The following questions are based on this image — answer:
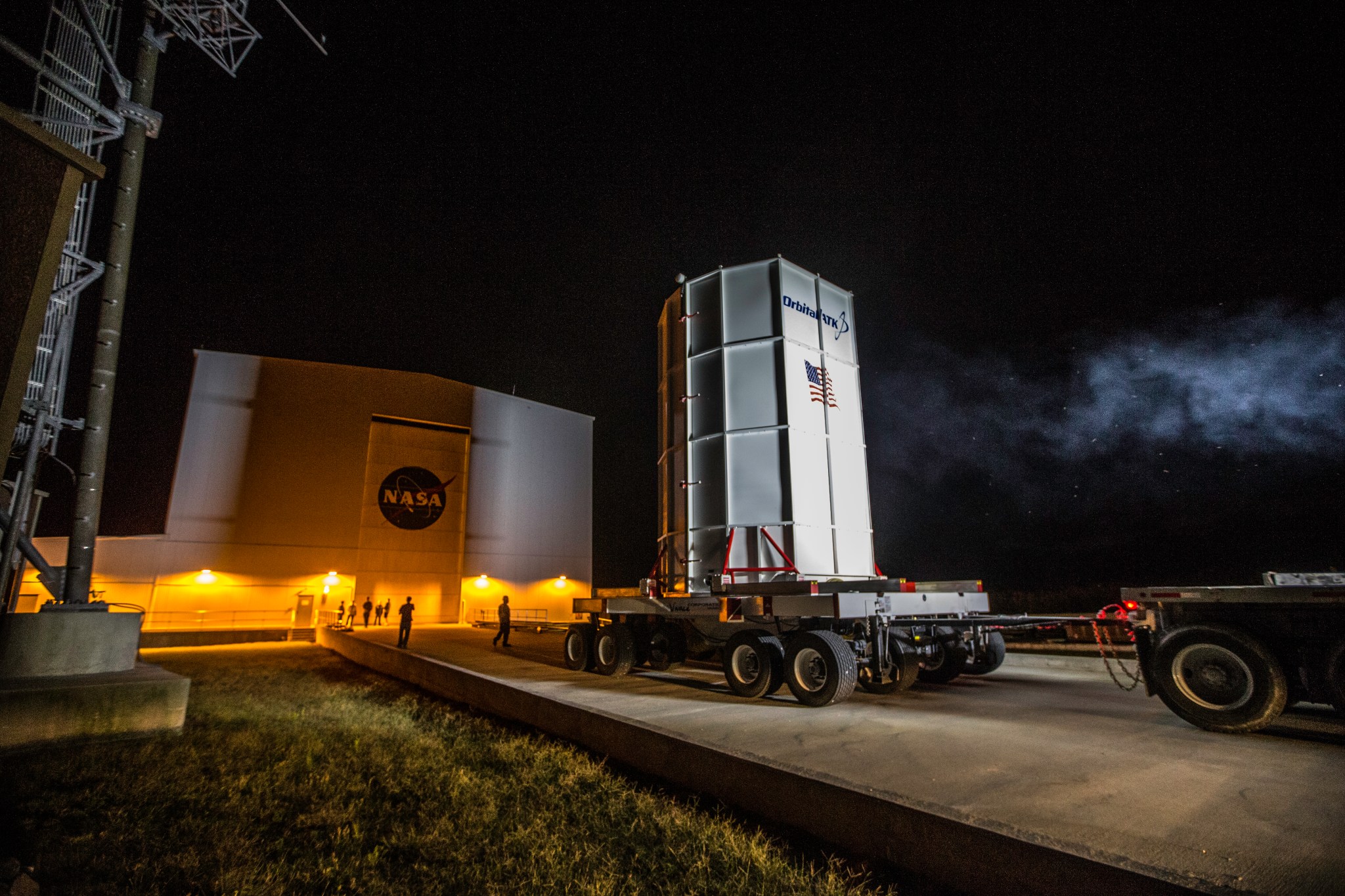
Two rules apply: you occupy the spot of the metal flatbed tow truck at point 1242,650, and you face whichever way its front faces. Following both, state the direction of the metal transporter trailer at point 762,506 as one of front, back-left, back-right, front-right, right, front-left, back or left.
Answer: back

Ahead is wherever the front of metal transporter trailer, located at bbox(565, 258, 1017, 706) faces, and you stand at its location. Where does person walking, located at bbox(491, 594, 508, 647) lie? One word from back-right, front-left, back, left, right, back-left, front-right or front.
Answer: back

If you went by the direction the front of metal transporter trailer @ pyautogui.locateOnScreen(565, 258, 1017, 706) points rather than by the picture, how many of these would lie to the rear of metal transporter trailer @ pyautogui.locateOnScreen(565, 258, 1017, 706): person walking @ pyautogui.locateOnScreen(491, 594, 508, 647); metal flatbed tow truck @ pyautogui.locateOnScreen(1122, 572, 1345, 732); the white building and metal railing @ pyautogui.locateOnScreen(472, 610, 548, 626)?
3

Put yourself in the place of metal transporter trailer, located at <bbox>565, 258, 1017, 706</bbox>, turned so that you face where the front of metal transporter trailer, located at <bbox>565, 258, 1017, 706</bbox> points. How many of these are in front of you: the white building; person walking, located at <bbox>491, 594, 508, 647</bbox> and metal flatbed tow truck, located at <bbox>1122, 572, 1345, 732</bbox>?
1

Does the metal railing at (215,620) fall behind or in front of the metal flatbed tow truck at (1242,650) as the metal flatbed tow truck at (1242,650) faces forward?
behind

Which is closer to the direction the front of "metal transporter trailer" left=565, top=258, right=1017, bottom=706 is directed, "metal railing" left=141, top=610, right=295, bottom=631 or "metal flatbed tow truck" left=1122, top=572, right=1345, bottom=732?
the metal flatbed tow truck

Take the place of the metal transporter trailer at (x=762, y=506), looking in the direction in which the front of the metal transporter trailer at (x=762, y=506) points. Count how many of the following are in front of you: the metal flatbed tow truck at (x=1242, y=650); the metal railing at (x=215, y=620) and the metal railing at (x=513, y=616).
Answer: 1

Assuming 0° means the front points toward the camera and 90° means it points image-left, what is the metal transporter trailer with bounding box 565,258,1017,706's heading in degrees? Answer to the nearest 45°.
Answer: approximately 315°

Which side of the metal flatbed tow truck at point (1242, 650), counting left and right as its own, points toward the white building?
back

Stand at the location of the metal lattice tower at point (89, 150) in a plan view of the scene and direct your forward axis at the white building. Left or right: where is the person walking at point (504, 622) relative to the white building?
right

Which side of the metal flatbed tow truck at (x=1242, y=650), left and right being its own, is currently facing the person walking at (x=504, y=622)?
back

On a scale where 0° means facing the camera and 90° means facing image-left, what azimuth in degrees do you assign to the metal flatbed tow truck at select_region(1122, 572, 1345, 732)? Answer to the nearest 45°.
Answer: approximately 270°
